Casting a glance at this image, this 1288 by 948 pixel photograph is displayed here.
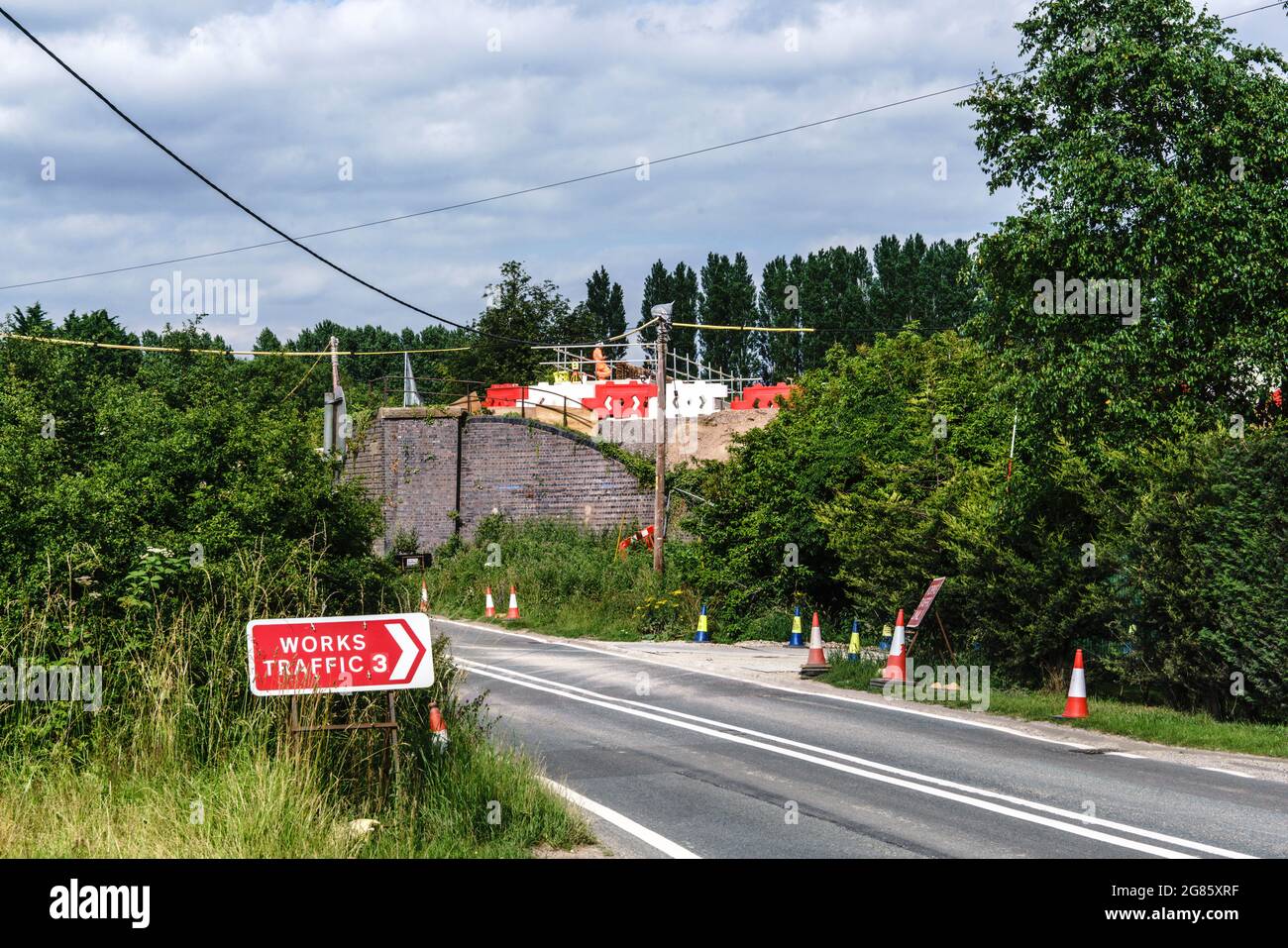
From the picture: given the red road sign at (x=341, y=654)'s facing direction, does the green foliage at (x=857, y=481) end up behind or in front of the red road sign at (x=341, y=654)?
behind

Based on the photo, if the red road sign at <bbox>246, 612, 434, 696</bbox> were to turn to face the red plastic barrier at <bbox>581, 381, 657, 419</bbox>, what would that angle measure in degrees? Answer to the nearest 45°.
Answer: approximately 180°

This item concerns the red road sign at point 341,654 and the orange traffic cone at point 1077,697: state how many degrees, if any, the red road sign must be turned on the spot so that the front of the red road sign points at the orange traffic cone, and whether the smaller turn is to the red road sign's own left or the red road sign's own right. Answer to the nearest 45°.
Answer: approximately 135° to the red road sign's own left

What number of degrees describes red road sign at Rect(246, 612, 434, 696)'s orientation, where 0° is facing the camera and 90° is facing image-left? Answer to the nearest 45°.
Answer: approximately 0°

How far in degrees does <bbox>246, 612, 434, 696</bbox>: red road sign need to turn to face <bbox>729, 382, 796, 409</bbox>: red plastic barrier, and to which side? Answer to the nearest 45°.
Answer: approximately 180°

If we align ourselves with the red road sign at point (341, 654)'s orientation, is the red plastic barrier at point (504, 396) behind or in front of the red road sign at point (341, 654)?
behind

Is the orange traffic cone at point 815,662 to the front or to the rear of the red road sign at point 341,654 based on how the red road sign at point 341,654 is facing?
to the rear

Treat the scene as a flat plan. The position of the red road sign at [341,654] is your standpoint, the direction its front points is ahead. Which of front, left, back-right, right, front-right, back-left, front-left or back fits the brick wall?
back
